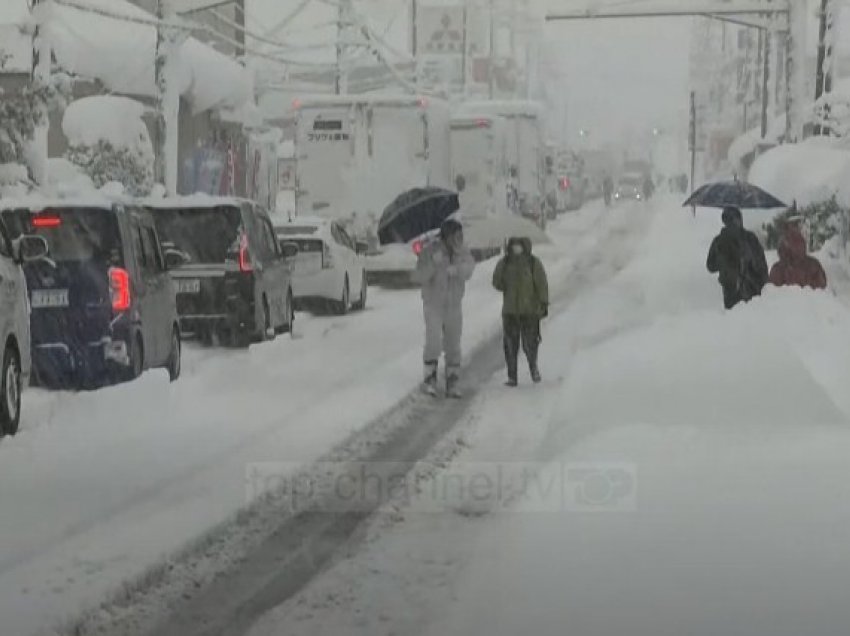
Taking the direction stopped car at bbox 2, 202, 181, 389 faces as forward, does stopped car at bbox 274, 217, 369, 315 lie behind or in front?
in front

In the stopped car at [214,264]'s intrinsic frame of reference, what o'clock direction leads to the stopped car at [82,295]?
the stopped car at [82,295] is roughly at 5 o'clock from the stopped car at [214,264].

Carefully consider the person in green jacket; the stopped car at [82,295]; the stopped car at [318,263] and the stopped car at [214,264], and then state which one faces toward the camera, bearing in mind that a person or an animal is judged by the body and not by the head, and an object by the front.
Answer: the person in green jacket

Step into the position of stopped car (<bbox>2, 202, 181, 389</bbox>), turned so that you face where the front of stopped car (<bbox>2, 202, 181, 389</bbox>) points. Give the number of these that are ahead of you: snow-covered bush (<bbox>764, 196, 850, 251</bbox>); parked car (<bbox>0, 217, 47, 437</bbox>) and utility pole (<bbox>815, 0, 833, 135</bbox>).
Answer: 2

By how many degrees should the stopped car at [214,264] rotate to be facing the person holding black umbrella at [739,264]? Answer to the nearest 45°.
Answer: approximately 45° to its right

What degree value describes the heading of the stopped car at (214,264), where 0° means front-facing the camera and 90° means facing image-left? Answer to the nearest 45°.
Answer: approximately 225°

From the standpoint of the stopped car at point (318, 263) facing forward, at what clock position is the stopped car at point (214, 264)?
the stopped car at point (214, 264) is roughly at 5 o'clock from the stopped car at point (318, 263).

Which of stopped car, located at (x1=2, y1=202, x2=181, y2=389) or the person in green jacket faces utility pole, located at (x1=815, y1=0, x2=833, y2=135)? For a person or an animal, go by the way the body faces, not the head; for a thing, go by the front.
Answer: the stopped car

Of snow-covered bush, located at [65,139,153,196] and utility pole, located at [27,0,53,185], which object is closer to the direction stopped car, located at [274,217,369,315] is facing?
the snow-covered bush

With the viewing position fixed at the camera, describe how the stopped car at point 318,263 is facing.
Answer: facing away from the viewer and to the right of the viewer

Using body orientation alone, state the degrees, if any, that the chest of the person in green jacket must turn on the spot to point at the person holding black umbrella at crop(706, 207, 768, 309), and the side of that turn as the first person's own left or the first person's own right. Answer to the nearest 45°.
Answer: approximately 135° to the first person's own left

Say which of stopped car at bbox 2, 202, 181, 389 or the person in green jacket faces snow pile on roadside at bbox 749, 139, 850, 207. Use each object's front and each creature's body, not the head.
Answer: the stopped car
